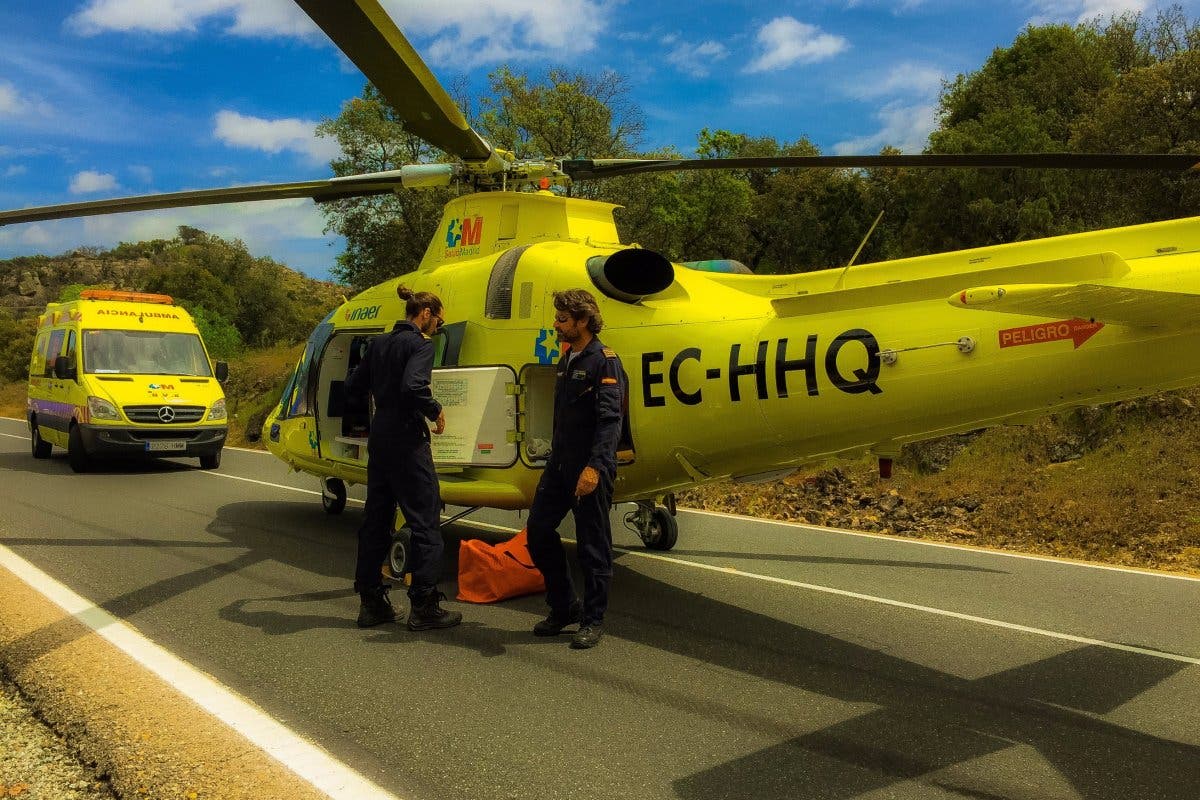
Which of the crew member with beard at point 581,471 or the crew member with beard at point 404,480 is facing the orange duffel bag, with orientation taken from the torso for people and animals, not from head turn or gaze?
the crew member with beard at point 404,480

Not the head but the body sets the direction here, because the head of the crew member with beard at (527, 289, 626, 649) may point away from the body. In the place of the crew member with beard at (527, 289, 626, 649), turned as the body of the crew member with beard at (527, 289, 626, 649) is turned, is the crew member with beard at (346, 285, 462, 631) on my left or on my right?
on my right

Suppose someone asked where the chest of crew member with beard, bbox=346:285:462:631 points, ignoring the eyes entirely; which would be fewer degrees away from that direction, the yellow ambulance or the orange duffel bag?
the orange duffel bag

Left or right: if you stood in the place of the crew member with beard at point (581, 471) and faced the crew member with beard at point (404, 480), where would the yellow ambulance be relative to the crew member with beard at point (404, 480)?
right

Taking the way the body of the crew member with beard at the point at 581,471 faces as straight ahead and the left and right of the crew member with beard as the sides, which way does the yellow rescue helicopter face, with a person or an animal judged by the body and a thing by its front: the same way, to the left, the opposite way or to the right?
to the right

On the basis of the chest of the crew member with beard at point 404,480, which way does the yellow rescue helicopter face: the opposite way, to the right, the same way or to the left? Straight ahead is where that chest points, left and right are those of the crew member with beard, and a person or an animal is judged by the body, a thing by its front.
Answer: to the left

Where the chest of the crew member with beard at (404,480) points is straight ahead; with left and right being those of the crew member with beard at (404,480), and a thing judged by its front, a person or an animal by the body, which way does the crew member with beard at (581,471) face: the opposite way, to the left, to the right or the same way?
the opposite way

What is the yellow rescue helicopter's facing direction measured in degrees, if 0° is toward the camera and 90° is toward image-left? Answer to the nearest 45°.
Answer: approximately 135°

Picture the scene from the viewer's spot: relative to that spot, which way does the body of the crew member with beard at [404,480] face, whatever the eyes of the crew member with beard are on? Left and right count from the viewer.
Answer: facing away from the viewer and to the right of the viewer

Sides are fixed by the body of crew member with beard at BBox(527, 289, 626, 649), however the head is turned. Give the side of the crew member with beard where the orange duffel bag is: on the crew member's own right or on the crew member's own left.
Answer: on the crew member's own right

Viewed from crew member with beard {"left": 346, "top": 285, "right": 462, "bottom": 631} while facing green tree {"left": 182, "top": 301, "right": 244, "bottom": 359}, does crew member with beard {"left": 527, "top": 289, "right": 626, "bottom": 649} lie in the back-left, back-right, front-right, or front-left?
back-right

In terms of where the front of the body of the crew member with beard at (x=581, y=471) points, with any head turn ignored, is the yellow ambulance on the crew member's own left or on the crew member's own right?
on the crew member's own right

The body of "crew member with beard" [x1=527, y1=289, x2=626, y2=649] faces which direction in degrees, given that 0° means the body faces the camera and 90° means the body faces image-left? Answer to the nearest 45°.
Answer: approximately 45°
